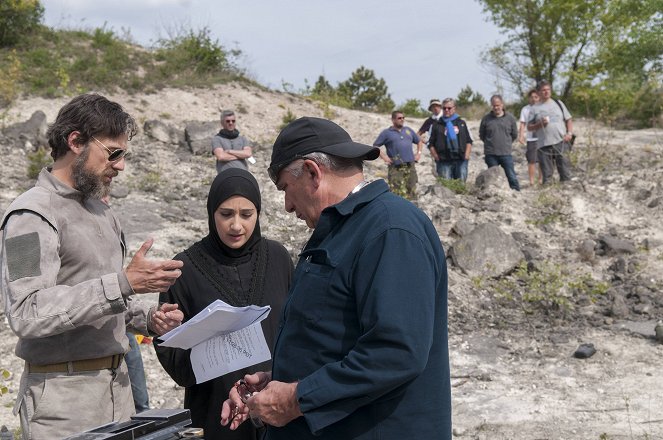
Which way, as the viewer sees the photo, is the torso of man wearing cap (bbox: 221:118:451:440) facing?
to the viewer's left

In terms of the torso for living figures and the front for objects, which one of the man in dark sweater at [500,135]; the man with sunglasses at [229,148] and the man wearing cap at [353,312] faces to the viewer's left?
the man wearing cap

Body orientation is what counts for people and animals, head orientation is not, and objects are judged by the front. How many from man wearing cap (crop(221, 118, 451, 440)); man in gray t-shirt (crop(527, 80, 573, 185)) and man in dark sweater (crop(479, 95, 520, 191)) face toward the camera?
2

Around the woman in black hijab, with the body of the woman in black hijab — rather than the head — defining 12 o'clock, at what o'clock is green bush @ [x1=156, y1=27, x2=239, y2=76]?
The green bush is roughly at 6 o'clock from the woman in black hijab.

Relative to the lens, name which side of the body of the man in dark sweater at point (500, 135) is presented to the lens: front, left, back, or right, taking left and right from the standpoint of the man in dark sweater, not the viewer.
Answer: front

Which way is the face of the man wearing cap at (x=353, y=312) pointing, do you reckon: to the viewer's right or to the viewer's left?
to the viewer's left

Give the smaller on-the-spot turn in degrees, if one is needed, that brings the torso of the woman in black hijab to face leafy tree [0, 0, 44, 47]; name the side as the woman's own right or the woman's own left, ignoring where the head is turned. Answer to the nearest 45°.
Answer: approximately 180°

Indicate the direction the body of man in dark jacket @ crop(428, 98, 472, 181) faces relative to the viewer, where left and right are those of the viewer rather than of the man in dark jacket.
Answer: facing the viewer

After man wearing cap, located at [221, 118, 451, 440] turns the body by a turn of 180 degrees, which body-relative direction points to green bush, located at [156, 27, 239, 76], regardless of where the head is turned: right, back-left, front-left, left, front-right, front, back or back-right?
left

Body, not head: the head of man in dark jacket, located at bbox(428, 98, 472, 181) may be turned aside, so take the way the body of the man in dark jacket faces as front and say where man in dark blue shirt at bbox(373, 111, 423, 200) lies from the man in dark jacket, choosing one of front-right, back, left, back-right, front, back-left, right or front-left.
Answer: front-right

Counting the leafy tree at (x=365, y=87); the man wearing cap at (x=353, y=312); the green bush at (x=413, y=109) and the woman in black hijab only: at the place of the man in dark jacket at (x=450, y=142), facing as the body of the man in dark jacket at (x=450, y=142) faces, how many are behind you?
2

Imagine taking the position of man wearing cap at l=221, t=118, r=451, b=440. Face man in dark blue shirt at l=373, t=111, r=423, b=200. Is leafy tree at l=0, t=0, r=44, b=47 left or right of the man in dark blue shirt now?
left

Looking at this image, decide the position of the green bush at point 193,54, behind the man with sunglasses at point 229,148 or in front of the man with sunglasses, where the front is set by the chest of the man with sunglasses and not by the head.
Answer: behind
